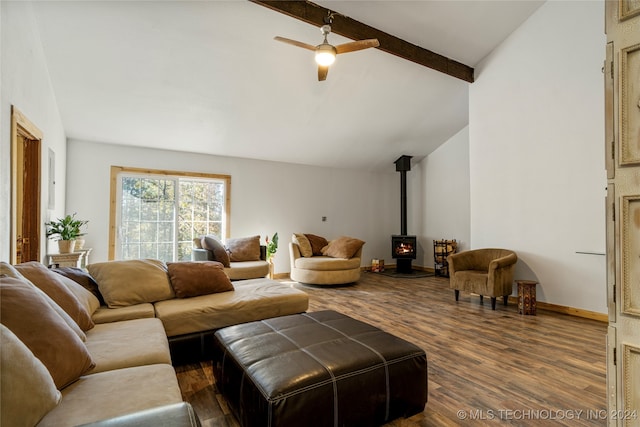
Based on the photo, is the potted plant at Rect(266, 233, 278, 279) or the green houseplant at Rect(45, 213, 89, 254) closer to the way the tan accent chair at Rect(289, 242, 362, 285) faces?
the green houseplant

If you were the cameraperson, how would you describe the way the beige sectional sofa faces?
facing to the right of the viewer

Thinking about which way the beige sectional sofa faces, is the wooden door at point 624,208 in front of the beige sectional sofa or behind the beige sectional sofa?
in front

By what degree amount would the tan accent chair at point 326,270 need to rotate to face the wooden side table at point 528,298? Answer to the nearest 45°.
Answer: approximately 45° to its left

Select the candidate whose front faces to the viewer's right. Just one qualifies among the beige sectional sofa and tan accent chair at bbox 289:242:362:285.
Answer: the beige sectional sofa

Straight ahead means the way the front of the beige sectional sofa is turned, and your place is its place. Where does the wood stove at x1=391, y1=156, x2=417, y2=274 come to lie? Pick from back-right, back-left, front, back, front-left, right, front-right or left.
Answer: front-left

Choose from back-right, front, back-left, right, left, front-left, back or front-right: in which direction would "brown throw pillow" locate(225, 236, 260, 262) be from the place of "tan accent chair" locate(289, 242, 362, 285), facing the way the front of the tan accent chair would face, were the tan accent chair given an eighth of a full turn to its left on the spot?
back-right

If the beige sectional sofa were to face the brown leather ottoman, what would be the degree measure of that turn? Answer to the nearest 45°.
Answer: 0° — it already faces it

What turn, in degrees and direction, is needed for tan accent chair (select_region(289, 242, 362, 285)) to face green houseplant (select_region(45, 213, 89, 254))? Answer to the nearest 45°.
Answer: approximately 45° to its right

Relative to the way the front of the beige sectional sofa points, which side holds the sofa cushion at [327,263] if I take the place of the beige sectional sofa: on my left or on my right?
on my left

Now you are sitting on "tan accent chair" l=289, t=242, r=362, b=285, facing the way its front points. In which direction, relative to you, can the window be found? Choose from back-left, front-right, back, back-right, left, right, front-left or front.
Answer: right

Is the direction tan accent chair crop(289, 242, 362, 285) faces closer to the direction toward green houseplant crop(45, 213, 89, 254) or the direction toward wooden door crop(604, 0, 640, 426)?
the wooden door

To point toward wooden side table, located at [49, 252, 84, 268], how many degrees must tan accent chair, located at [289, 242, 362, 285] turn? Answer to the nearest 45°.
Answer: approximately 45° to its right

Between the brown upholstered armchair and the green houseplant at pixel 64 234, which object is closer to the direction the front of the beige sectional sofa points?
the brown upholstered armchair

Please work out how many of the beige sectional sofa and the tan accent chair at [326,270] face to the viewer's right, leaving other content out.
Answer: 1
